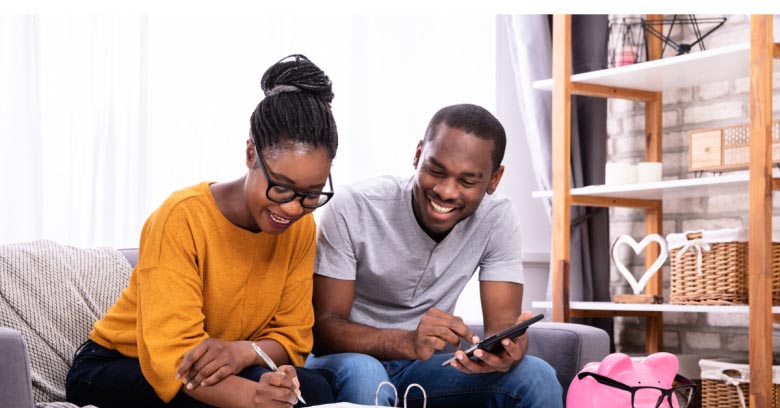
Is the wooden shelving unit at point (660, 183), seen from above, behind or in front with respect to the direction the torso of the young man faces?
behind

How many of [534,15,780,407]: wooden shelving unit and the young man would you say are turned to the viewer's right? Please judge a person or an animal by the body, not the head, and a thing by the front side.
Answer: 0

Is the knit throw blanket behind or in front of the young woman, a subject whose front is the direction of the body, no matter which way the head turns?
behind

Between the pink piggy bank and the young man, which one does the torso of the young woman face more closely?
the pink piggy bank

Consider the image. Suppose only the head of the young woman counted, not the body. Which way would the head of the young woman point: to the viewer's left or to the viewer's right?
to the viewer's right

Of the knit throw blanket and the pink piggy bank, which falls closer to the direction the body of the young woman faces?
the pink piggy bank

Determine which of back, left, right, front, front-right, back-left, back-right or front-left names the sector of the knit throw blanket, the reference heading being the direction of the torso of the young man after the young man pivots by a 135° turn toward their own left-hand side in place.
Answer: back-left

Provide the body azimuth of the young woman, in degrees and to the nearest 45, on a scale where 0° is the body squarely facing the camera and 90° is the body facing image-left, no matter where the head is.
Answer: approximately 315°

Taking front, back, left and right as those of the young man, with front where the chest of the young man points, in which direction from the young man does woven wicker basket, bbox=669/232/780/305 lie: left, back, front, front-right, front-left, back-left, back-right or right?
back-left
